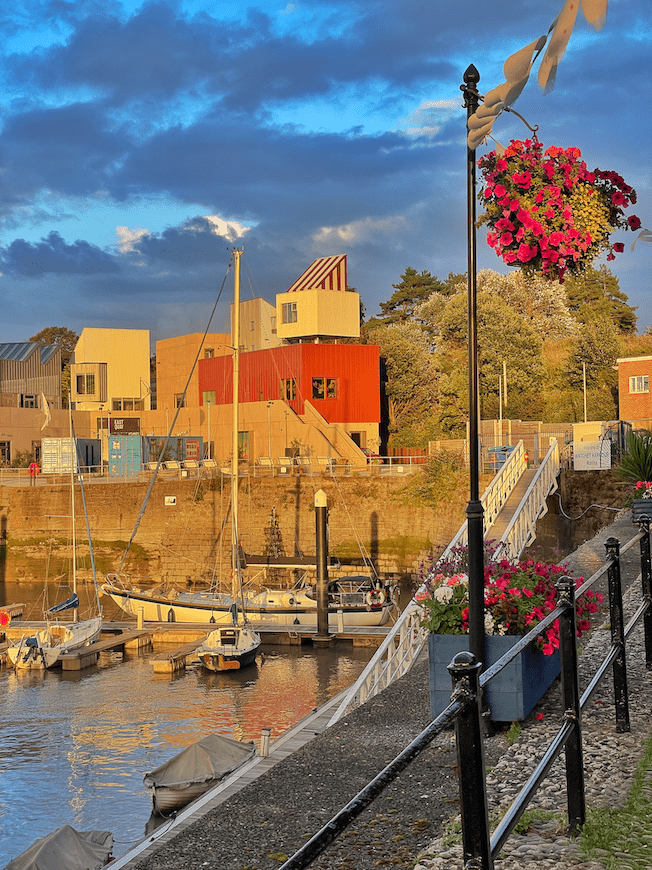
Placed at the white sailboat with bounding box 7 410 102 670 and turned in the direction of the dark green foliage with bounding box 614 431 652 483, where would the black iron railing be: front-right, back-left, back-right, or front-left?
front-right

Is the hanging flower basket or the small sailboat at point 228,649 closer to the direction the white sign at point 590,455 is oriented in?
the hanging flower basket

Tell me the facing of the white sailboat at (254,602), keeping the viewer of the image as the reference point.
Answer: facing to the left of the viewer

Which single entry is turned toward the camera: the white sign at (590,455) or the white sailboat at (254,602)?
the white sign

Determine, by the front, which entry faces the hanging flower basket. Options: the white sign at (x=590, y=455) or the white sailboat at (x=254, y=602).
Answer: the white sign

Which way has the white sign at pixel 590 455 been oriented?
toward the camera

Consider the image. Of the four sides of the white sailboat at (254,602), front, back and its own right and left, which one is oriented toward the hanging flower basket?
left

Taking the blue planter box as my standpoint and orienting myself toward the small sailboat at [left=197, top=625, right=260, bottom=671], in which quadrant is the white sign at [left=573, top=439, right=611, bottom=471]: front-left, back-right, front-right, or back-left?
front-right

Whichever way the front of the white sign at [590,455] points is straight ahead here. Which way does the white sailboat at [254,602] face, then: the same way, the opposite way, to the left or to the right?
to the right

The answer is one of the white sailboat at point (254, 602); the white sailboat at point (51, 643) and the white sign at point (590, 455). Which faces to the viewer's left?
the white sailboat at point (254, 602)

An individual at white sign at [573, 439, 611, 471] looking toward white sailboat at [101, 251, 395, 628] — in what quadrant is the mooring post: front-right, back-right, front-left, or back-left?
front-left

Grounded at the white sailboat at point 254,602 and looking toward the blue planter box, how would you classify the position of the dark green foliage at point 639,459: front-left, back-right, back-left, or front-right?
front-left

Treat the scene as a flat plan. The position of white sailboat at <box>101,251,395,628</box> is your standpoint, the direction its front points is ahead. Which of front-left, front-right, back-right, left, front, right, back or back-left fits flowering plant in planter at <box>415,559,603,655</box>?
left

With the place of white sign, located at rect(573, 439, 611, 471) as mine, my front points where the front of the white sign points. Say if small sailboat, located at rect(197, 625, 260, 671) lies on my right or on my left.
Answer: on my right

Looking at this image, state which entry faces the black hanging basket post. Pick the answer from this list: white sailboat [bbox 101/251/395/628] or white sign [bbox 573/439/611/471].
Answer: the white sign
